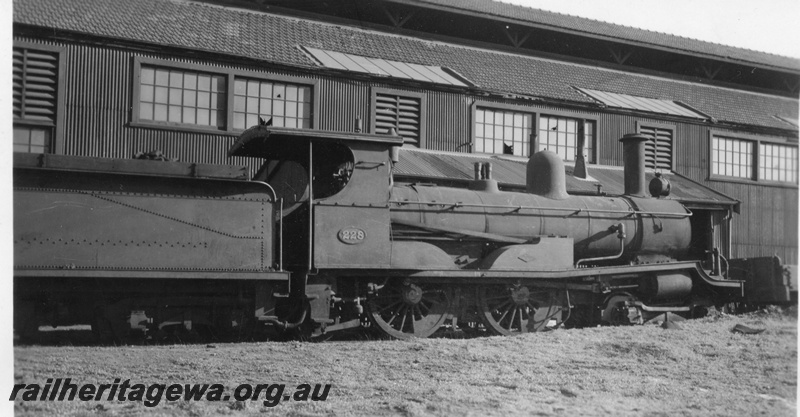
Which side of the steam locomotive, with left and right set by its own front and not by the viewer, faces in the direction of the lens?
right

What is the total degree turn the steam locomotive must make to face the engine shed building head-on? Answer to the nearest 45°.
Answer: approximately 90° to its left
